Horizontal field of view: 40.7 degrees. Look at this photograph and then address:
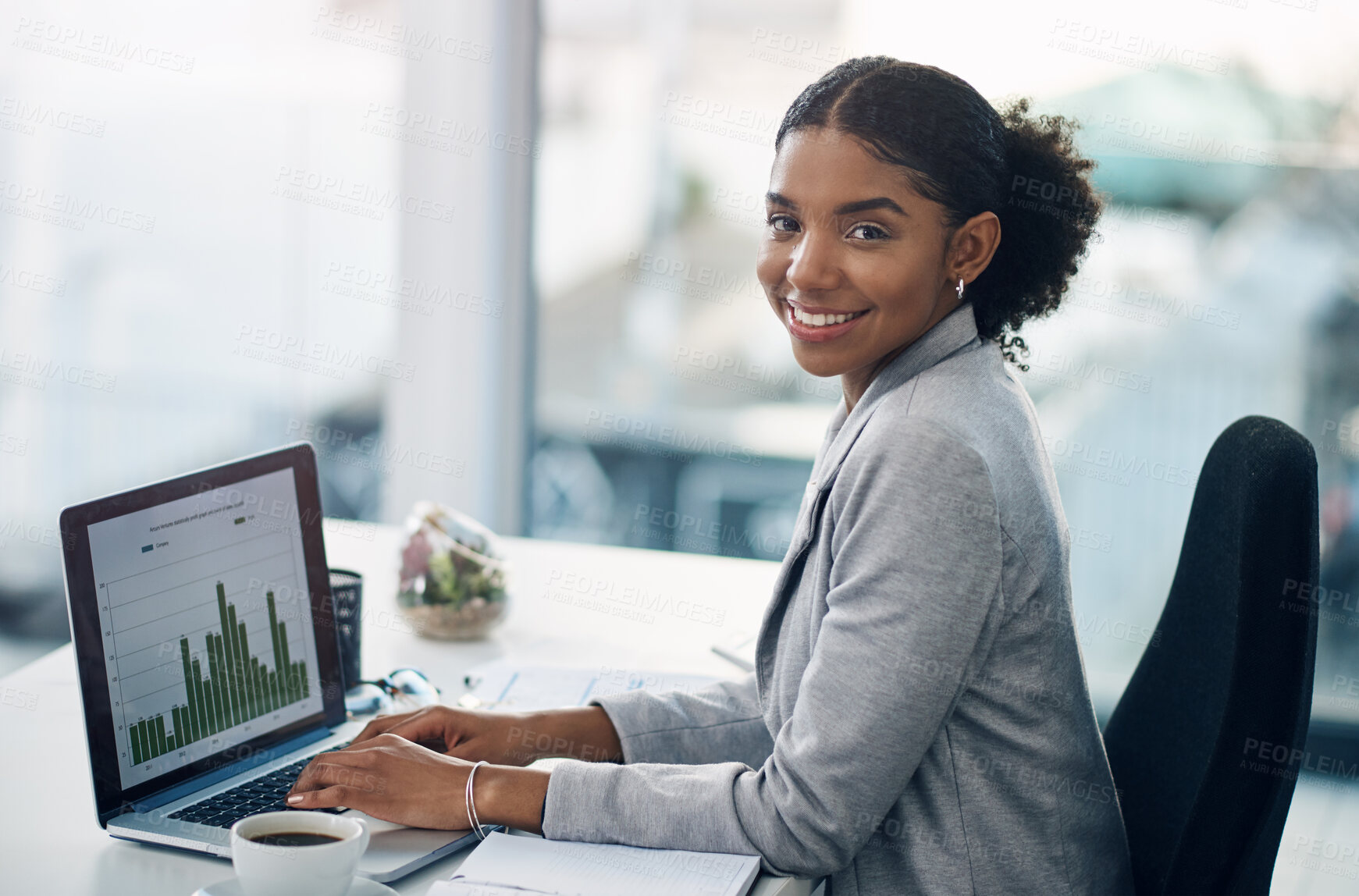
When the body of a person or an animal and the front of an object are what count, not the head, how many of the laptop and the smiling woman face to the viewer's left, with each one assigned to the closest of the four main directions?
1

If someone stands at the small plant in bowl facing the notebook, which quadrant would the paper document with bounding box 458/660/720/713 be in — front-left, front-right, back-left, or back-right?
front-left

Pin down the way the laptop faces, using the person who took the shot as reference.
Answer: facing the viewer and to the right of the viewer

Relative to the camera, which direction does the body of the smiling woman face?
to the viewer's left

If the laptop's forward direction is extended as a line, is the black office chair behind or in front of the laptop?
in front
